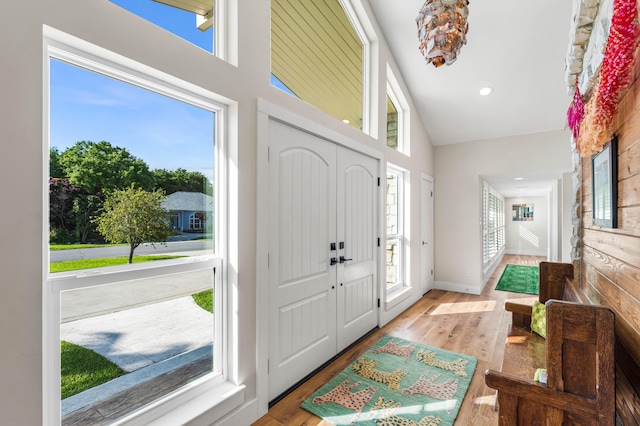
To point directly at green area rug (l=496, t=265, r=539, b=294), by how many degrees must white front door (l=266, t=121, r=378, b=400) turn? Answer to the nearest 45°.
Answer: approximately 90° to its left

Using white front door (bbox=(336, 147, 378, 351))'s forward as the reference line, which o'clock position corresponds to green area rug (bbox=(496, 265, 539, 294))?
The green area rug is roughly at 9 o'clock from the white front door.

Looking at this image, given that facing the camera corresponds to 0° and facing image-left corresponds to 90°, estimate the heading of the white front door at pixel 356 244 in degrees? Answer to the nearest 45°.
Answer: approximately 315°

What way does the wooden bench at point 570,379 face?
to the viewer's left

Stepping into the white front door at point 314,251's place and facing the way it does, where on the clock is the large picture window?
The large picture window is roughly at 3 o'clock from the white front door.
